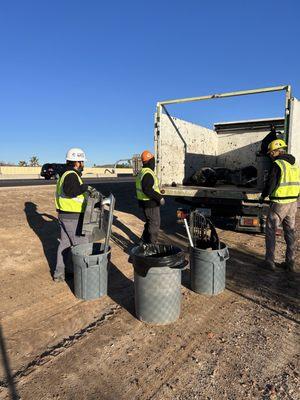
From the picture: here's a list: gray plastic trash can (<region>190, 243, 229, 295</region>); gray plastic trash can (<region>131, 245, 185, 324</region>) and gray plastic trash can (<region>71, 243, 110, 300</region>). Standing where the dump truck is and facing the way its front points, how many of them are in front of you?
0

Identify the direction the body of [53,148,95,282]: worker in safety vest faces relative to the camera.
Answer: to the viewer's right

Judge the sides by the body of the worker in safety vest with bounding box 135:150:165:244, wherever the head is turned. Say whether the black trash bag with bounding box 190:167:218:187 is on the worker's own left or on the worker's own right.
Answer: on the worker's own left

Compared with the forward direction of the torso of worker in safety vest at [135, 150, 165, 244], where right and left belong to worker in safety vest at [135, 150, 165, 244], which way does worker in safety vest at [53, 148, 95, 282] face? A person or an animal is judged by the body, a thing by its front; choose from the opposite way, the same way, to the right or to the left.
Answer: the same way

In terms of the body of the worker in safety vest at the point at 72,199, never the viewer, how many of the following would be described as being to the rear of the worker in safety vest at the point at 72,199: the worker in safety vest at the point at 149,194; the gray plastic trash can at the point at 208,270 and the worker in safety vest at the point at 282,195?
0

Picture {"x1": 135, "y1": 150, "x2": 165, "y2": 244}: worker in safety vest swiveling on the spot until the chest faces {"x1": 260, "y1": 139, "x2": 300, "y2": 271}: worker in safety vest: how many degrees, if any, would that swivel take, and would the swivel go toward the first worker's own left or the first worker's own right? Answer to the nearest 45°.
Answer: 0° — they already face them

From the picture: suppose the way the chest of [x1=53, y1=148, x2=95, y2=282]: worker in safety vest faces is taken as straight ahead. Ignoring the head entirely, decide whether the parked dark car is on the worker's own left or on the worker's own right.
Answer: on the worker's own left

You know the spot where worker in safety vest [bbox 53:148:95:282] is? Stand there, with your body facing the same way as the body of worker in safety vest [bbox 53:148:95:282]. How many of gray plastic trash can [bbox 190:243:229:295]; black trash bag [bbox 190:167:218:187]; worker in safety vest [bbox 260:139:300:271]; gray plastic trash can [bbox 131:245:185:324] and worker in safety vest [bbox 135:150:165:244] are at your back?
0

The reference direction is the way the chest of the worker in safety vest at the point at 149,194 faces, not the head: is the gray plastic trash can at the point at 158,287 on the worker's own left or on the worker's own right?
on the worker's own right

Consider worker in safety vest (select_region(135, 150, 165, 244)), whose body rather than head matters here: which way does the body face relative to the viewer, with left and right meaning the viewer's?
facing to the right of the viewer

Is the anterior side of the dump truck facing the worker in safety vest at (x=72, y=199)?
no

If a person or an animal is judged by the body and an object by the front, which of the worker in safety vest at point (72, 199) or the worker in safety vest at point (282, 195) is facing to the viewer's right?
the worker in safety vest at point (72, 199)

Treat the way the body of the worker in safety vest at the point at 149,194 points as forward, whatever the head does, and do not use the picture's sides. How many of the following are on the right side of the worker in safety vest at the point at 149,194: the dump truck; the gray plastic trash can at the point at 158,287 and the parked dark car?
1

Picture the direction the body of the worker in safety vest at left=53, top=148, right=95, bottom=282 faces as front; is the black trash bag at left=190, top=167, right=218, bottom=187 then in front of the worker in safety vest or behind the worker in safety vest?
in front

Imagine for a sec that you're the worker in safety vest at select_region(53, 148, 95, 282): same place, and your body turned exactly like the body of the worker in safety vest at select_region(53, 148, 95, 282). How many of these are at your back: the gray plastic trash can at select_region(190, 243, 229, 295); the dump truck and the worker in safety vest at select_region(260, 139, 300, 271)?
0
